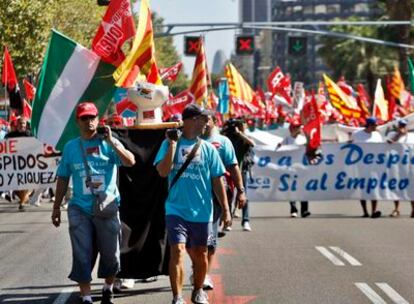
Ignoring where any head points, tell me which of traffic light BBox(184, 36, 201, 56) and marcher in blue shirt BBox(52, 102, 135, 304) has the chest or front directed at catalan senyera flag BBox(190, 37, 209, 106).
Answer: the traffic light

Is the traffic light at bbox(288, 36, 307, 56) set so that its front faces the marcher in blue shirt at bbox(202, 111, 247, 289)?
yes

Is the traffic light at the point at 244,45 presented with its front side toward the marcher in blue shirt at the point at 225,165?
yes

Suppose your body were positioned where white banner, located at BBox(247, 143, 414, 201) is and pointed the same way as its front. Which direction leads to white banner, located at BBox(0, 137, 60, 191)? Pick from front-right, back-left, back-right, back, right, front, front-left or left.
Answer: right

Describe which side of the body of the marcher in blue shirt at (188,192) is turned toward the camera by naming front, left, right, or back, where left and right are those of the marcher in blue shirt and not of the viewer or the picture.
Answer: front

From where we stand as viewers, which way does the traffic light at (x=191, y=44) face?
facing the viewer

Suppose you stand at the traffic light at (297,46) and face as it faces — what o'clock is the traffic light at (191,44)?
the traffic light at (191,44) is roughly at 2 o'clock from the traffic light at (297,46).
